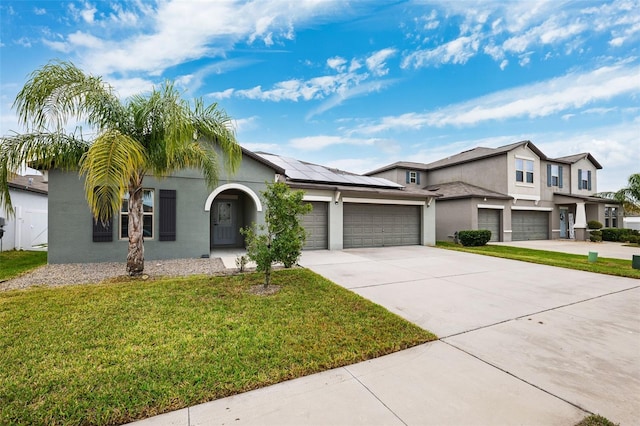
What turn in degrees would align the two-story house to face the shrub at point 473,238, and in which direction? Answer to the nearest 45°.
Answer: approximately 45° to its right

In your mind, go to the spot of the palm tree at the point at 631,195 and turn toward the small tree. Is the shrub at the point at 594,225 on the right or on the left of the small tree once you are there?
right

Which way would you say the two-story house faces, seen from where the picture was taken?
facing the viewer and to the right of the viewer

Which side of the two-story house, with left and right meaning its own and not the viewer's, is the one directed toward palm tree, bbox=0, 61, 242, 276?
right

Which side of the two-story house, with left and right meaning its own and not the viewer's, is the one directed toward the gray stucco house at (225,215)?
right

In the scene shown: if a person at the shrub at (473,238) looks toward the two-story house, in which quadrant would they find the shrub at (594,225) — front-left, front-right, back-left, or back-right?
front-right

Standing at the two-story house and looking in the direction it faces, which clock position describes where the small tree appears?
The small tree is roughly at 2 o'clock from the two-story house.
